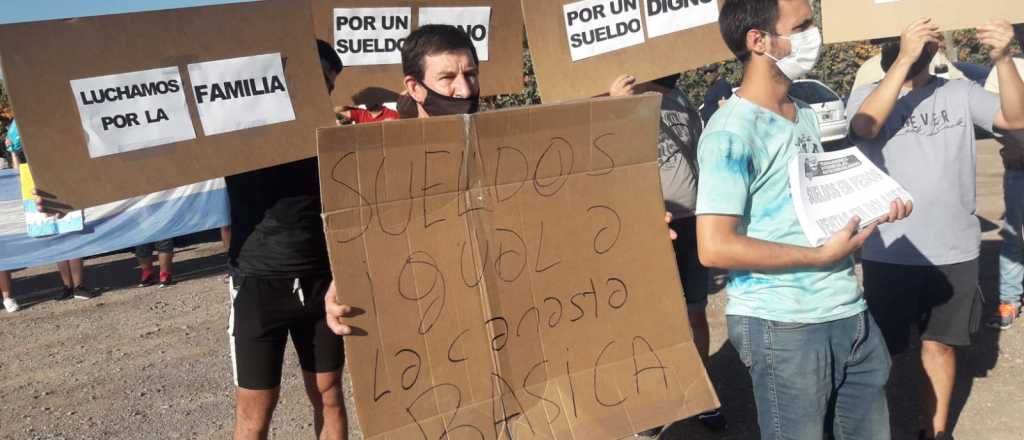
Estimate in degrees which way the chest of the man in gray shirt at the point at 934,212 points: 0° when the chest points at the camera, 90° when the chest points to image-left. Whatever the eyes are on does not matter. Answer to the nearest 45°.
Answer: approximately 0°

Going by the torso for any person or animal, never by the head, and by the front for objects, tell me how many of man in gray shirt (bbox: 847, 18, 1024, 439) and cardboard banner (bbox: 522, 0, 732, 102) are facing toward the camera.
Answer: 2

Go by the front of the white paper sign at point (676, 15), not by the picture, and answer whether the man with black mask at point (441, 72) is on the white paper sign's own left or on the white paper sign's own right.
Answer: on the white paper sign's own right

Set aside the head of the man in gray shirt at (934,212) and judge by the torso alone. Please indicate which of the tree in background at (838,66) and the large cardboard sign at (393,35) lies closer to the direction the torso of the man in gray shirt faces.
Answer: the large cardboard sign

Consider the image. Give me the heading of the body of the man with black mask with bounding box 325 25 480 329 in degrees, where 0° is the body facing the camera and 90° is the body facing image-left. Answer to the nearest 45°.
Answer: approximately 315°

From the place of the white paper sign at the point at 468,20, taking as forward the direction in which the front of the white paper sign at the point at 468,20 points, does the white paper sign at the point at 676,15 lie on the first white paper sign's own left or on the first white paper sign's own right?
on the first white paper sign's own left

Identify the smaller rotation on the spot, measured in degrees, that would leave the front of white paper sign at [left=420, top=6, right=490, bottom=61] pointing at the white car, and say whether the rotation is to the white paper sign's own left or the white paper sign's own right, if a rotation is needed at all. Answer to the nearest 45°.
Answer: approximately 135° to the white paper sign's own left

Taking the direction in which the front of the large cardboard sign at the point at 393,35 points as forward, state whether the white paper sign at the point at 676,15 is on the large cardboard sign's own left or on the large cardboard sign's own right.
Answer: on the large cardboard sign's own left
